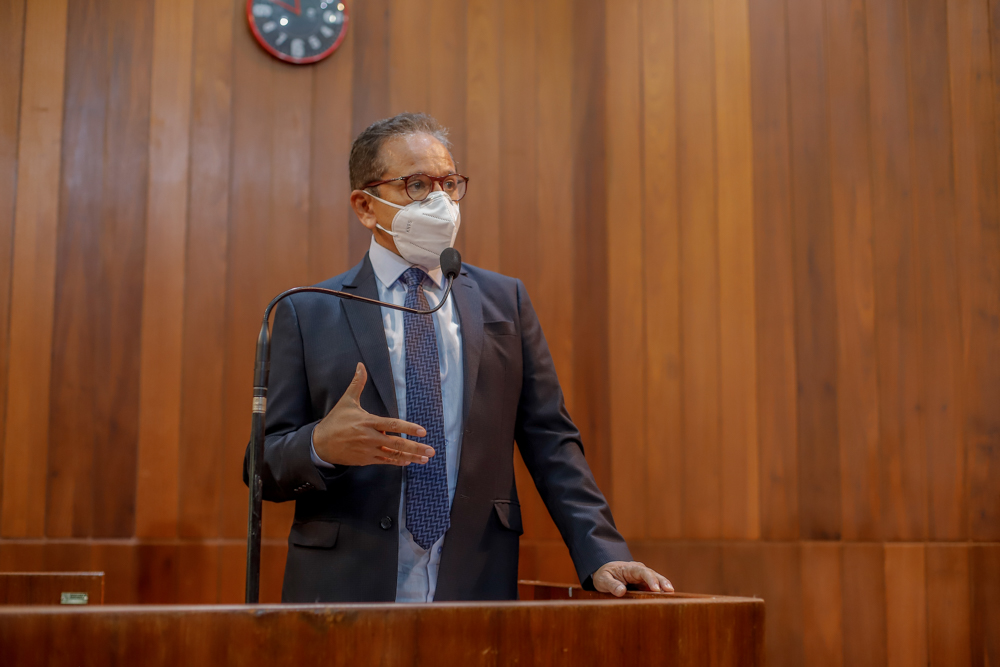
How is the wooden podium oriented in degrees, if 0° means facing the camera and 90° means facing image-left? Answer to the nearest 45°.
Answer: approximately 0°

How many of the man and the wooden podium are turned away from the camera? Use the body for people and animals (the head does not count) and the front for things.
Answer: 0

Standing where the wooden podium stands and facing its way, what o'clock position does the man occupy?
The man is roughly at 6 o'clock from the wooden podium.
